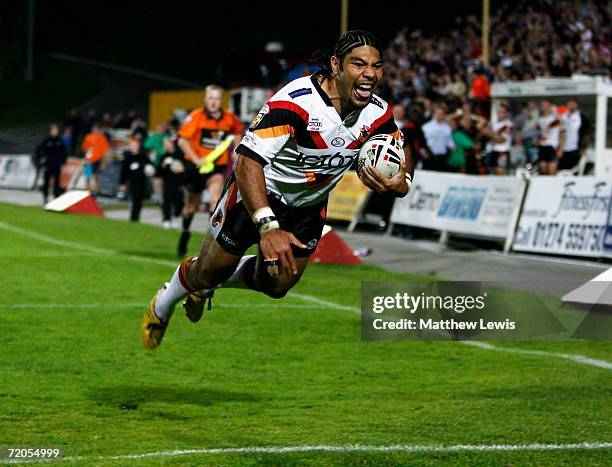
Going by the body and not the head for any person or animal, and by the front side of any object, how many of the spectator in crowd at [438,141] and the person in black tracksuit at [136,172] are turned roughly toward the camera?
2

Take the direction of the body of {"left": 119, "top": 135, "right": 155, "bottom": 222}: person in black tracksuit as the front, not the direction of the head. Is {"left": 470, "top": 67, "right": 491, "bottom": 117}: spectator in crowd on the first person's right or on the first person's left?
on the first person's left

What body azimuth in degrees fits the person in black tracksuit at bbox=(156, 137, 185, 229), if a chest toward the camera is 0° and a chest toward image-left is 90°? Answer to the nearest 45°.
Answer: approximately 0°

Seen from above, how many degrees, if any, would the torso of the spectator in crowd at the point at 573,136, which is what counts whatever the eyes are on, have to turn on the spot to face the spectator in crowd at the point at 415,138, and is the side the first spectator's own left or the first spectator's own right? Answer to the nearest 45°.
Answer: approximately 45° to the first spectator's own right

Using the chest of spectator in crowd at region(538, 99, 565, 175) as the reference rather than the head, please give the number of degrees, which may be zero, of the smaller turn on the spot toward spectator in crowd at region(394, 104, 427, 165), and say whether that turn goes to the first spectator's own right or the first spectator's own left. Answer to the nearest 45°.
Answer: approximately 45° to the first spectator's own right

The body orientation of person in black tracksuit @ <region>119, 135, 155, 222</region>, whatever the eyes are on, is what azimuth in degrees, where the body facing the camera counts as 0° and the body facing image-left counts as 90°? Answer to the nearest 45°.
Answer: approximately 0°
